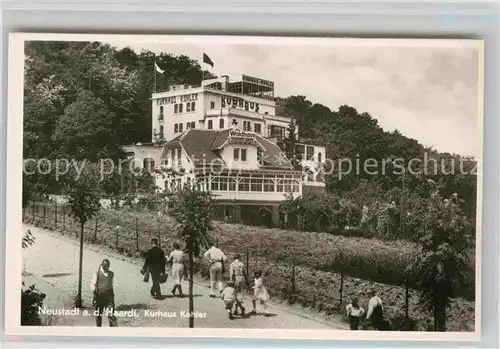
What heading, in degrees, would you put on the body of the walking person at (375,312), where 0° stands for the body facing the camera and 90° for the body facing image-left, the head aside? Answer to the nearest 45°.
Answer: approximately 135°

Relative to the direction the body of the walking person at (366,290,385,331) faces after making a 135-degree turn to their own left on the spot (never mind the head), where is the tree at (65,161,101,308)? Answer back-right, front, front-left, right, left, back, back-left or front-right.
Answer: right

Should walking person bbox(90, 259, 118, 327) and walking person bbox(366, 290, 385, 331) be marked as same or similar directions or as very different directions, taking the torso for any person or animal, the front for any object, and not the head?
very different directions
